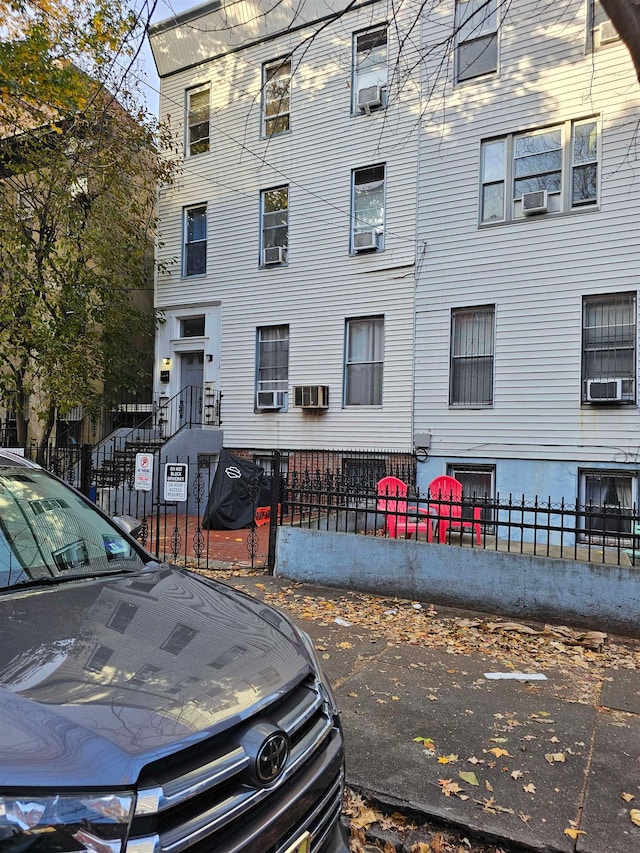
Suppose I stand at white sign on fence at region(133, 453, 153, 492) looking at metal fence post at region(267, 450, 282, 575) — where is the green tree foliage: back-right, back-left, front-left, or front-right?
back-left

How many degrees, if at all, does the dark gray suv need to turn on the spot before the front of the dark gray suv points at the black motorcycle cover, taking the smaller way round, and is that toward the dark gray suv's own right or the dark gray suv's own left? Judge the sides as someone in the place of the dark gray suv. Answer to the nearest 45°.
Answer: approximately 135° to the dark gray suv's own left

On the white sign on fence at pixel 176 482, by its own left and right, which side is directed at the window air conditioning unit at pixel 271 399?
back

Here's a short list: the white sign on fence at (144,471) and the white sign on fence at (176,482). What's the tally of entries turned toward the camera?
2

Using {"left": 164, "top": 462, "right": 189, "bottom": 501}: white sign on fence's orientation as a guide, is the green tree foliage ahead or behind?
behind

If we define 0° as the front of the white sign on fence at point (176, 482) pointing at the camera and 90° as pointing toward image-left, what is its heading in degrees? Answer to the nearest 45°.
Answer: approximately 0°

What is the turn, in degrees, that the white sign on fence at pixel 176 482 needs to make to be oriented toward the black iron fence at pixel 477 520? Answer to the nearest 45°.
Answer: approximately 45° to its left

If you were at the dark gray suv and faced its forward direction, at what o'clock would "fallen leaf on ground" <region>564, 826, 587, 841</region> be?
The fallen leaf on ground is roughly at 10 o'clock from the dark gray suv.
